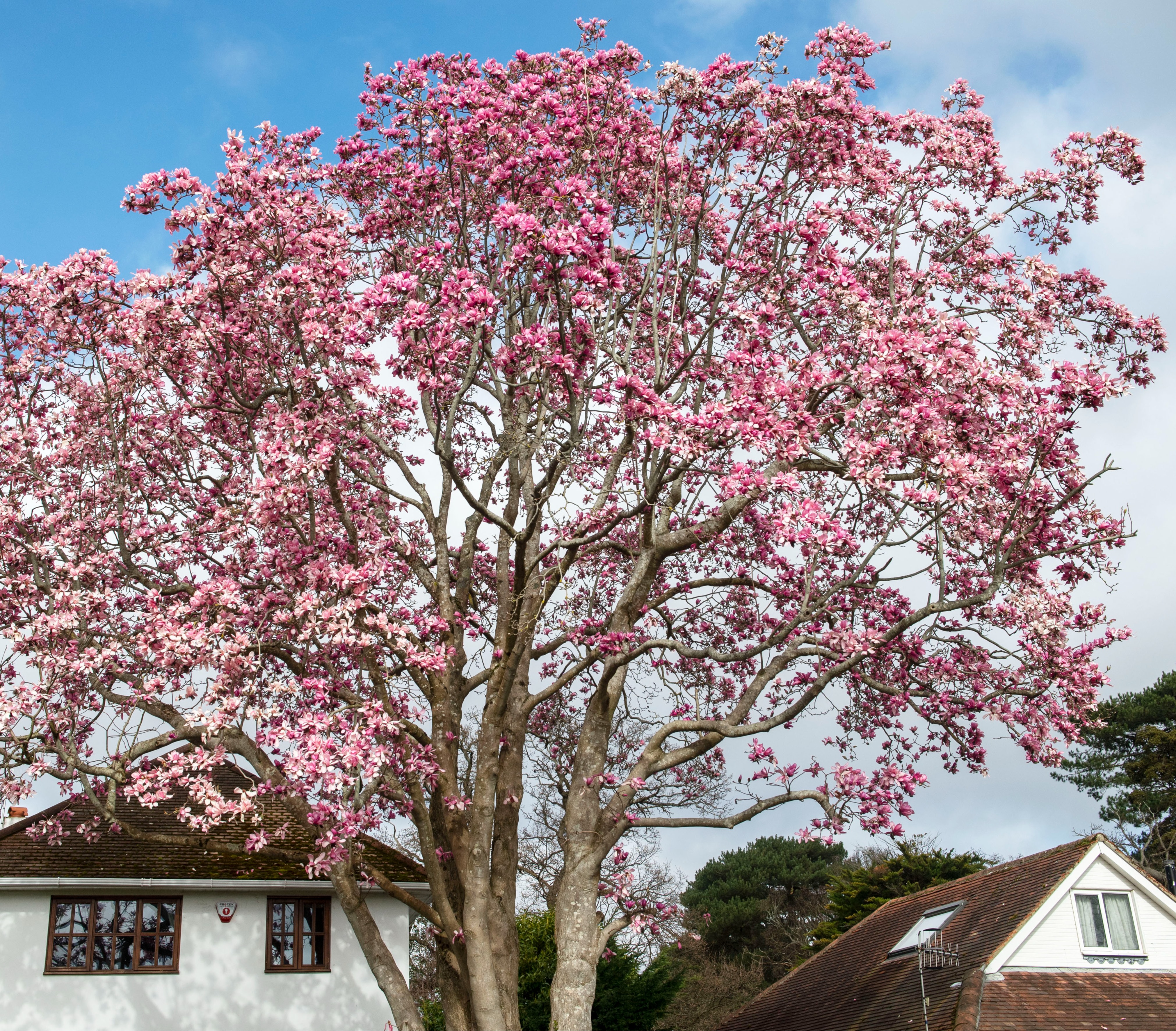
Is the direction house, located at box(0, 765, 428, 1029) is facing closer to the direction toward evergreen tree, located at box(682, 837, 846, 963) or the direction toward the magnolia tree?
the magnolia tree

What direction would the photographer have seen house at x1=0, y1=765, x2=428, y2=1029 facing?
facing the viewer

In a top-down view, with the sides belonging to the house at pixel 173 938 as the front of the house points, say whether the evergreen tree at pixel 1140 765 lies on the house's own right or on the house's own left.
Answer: on the house's own left

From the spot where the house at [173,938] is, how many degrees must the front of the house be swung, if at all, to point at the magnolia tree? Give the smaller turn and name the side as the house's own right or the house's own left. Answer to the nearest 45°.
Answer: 0° — it already faces it

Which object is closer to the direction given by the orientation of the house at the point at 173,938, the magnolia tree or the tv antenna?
the magnolia tree

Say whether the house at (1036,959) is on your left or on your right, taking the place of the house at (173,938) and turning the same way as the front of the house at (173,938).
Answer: on your left

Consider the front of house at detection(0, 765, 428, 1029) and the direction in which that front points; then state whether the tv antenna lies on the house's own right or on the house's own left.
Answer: on the house's own left

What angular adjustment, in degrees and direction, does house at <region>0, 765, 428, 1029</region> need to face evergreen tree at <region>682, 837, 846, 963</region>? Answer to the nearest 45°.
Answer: approximately 135° to its left

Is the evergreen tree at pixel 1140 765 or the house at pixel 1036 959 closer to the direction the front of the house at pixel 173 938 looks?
the house

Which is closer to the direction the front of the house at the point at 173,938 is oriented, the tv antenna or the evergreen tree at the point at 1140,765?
the tv antenna

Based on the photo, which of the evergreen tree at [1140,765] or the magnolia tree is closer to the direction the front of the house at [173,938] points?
the magnolia tree

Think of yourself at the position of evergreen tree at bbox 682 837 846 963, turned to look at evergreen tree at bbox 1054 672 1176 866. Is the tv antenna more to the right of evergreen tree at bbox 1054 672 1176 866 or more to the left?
right
